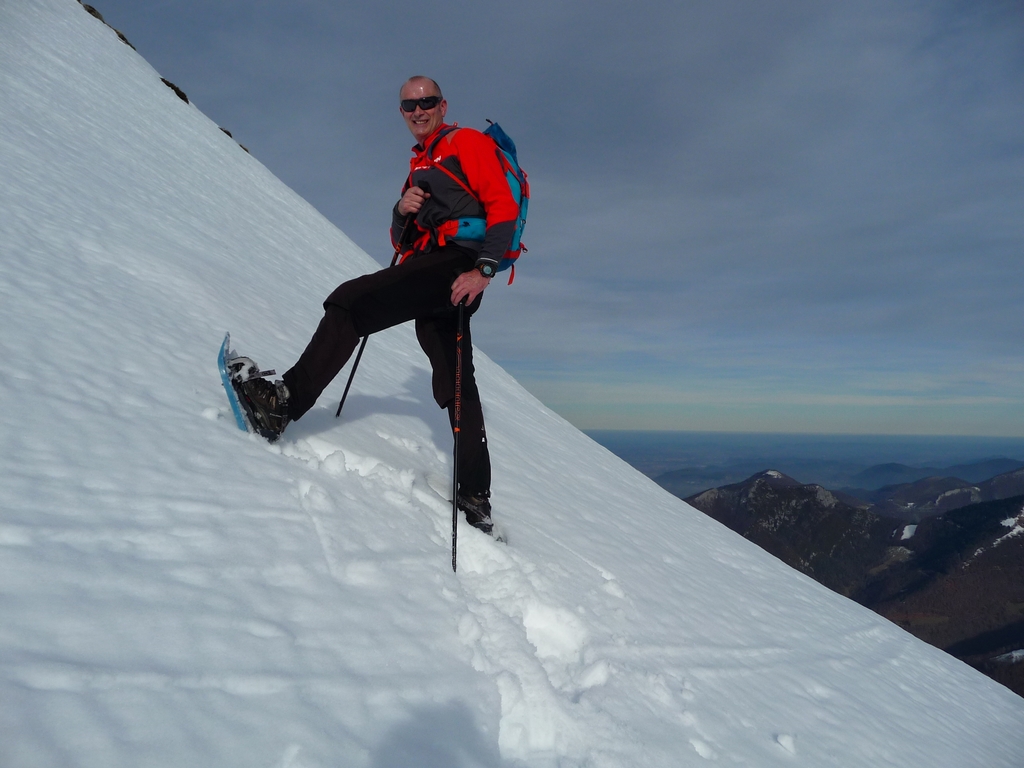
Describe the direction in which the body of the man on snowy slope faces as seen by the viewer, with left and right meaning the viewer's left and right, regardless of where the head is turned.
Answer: facing the viewer and to the left of the viewer
